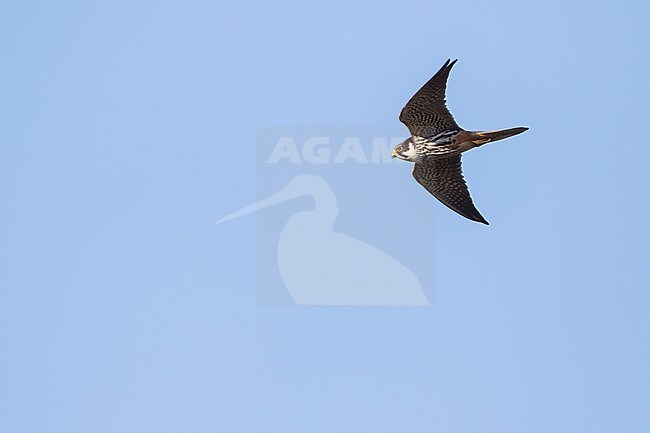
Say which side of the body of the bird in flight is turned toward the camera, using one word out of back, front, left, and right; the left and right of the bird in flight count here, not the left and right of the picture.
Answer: left
